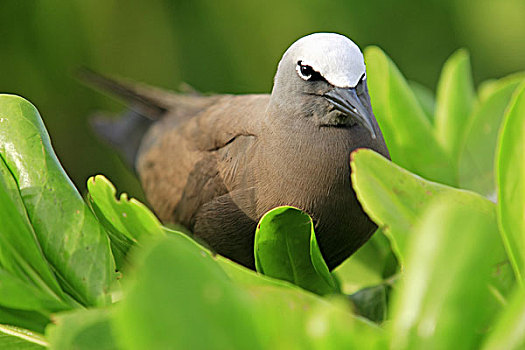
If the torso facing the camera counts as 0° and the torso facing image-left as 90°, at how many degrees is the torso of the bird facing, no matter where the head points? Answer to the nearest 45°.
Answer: approximately 315°
